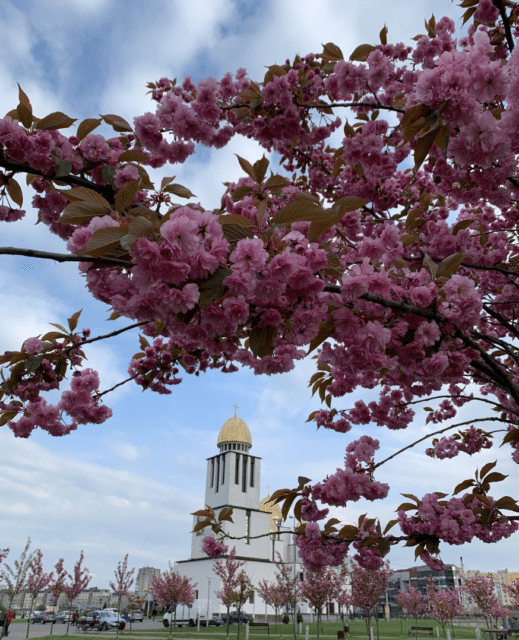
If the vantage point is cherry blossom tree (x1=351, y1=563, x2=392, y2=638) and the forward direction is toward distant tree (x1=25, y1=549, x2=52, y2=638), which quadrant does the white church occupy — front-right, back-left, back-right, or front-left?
front-right

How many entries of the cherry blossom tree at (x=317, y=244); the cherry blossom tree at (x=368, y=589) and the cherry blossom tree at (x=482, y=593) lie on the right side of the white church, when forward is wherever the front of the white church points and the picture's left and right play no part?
0

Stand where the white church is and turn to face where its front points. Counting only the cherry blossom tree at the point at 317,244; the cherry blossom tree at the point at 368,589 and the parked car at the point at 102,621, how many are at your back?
0

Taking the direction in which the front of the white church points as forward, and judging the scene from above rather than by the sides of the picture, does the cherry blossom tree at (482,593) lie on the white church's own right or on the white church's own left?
on the white church's own left

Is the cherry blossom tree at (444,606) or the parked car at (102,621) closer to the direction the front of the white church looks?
the parked car

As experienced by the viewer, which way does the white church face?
facing the viewer and to the left of the viewer

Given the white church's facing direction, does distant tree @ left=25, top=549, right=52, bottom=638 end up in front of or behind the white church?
in front

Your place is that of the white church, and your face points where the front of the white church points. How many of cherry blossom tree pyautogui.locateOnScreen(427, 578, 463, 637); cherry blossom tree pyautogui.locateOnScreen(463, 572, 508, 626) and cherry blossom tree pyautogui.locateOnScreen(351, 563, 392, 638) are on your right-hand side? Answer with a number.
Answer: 0

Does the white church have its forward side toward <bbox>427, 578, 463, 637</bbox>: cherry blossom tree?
no

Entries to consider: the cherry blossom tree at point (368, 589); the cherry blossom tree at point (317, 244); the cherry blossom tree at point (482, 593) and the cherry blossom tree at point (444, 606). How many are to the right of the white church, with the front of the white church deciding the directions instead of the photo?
0

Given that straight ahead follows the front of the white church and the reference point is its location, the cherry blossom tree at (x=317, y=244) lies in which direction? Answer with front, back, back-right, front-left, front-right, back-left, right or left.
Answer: front-left

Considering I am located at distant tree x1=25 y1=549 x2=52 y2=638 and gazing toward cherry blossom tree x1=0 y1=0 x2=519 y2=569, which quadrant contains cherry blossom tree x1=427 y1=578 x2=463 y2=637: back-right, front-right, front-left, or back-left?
front-left

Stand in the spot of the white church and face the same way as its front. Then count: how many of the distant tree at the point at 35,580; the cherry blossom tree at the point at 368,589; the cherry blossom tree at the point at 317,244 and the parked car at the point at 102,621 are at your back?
0

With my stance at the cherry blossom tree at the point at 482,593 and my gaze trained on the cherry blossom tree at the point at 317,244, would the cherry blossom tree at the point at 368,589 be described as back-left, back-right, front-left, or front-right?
front-right

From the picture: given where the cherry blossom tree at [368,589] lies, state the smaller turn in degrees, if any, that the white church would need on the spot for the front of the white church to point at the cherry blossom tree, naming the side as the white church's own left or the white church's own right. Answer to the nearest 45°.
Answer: approximately 45° to the white church's own left
